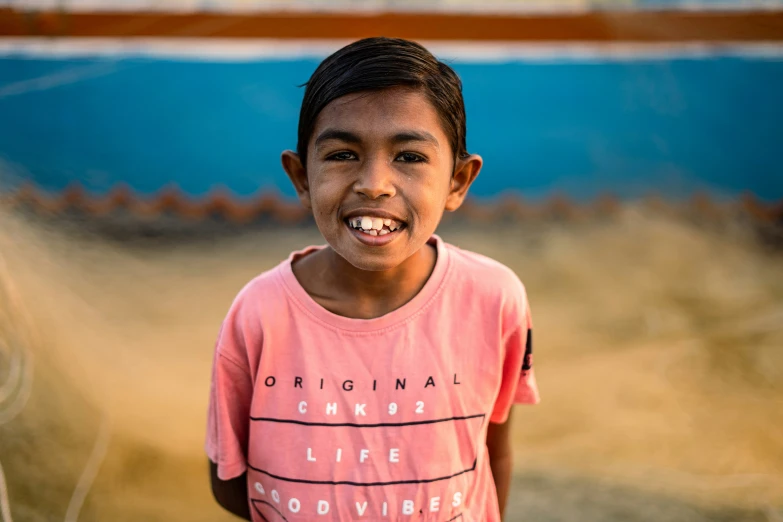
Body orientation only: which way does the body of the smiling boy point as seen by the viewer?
toward the camera

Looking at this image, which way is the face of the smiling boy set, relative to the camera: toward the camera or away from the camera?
toward the camera
